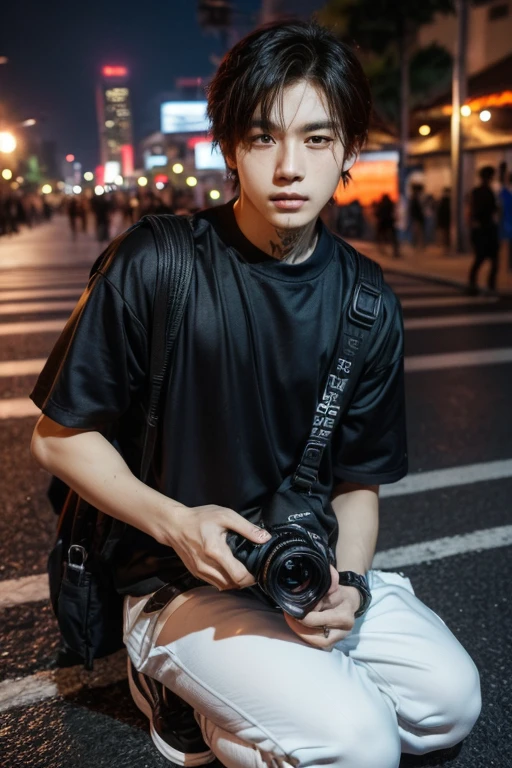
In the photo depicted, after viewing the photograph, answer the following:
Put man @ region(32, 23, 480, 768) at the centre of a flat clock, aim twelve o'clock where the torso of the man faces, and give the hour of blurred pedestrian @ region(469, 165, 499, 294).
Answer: The blurred pedestrian is roughly at 8 o'clock from the man.

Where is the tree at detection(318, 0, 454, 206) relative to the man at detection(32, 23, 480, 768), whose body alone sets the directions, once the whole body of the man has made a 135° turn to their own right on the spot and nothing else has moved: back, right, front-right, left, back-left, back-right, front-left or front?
right

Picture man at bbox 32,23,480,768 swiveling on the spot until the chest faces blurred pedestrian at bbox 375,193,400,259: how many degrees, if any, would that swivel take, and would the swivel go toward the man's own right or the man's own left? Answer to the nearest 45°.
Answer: approximately 135° to the man's own left

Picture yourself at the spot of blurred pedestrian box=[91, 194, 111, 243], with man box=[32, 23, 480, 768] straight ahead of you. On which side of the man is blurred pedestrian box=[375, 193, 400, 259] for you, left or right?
left

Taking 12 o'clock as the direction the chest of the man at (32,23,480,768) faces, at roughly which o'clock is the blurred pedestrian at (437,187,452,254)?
The blurred pedestrian is roughly at 8 o'clock from the man.

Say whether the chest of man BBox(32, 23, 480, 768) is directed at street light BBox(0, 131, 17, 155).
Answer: no

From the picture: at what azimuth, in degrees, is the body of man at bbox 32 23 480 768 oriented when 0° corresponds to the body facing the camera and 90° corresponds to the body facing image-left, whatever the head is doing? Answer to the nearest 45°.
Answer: approximately 315°

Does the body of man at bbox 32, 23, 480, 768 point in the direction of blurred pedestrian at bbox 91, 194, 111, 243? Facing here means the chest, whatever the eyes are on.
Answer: no

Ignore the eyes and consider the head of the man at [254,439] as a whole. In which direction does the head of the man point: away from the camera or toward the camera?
toward the camera

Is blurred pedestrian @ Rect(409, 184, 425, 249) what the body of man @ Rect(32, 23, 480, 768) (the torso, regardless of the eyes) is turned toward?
no
